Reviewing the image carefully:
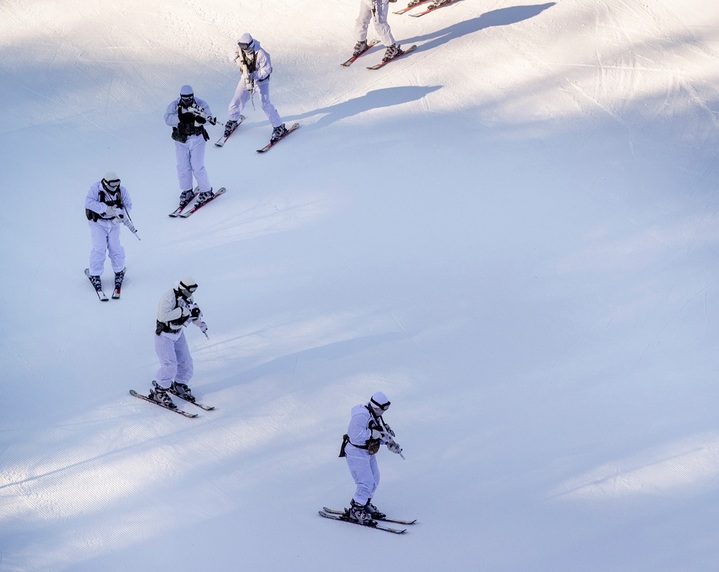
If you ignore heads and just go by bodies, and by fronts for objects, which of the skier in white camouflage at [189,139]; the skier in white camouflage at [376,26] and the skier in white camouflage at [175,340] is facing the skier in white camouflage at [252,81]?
the skier in white camouflage at [376,26]

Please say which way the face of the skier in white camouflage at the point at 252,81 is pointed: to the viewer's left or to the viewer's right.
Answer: to the viewer's left

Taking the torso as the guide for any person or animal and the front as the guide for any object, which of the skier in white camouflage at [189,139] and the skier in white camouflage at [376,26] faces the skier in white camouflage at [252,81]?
the skier in white camouflage at [376,26]

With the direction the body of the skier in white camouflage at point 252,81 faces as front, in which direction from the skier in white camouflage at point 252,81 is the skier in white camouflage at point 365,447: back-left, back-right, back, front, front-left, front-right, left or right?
front-left

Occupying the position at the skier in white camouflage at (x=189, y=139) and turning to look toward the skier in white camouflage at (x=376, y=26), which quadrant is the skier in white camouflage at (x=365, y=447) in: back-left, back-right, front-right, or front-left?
back-right

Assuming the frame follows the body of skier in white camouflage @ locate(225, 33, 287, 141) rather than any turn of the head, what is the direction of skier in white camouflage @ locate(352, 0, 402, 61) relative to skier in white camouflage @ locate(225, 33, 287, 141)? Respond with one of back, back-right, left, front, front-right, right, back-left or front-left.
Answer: back

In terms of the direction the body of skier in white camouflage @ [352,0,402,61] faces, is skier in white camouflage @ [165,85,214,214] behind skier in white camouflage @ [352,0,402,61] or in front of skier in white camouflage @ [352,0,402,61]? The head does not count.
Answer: in front

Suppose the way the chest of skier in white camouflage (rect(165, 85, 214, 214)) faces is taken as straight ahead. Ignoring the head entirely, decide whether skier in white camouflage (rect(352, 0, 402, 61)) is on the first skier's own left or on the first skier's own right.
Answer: on the first skier's own left

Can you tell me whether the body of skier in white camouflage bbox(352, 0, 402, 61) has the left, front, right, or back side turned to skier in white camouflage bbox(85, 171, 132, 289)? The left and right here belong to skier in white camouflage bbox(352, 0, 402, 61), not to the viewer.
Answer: front

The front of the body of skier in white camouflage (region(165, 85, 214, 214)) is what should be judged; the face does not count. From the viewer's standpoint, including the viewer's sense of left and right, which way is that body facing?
facing the viewer

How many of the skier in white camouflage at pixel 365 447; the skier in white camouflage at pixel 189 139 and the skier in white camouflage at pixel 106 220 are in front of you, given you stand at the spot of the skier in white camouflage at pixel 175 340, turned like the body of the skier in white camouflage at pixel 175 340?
1

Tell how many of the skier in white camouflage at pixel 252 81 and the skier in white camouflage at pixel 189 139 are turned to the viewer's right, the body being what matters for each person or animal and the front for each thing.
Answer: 0

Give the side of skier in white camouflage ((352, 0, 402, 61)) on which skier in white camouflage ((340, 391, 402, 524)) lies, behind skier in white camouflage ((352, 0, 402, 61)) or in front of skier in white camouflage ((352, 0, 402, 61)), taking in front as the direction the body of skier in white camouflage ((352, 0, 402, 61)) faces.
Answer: in front

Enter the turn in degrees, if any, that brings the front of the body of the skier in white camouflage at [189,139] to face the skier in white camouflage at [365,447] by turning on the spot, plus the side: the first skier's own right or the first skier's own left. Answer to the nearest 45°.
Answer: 0° — they already face them

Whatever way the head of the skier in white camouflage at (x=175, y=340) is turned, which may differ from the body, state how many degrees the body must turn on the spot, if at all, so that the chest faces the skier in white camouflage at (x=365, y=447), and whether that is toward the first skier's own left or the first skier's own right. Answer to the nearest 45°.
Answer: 0° — they already face them
